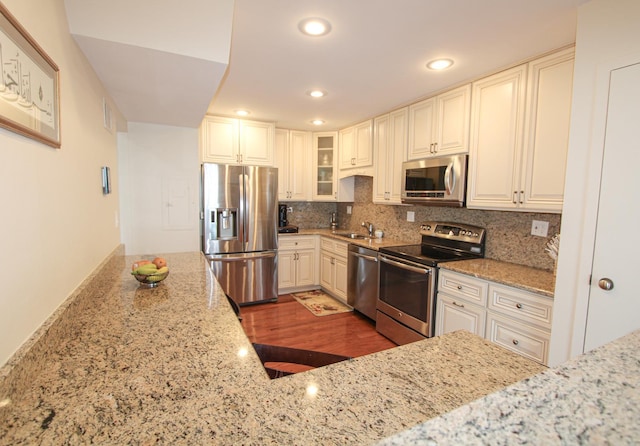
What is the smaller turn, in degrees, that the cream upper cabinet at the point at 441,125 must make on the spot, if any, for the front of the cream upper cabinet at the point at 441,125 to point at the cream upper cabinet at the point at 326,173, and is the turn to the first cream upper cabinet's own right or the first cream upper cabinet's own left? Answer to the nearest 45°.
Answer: approximately 90° to the first cream upper cabinet's own right

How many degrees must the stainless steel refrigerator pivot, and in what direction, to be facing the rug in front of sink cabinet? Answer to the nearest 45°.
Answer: approximately 90° to its left

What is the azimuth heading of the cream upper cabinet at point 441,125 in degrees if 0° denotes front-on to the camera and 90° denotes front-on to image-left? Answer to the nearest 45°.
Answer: approximately 45°

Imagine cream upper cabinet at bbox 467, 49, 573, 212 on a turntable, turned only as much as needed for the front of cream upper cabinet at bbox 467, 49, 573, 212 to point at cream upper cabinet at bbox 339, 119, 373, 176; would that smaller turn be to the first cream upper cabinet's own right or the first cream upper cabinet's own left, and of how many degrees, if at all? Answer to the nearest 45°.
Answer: approximately 90° to the first cream upper cabinet's own right

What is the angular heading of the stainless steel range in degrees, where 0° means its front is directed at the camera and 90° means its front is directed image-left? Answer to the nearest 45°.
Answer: approximately 45°

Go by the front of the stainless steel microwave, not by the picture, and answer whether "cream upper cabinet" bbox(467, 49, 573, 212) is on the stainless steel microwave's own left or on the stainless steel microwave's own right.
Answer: on the stainless steel microwave's own left

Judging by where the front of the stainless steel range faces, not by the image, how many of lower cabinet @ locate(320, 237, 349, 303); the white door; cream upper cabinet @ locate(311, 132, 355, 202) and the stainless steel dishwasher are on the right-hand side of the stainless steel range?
3

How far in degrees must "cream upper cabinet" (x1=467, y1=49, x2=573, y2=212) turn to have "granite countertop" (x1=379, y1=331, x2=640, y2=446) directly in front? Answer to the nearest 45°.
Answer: approximately 45° to its left

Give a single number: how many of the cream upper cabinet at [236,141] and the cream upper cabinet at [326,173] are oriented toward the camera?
2
